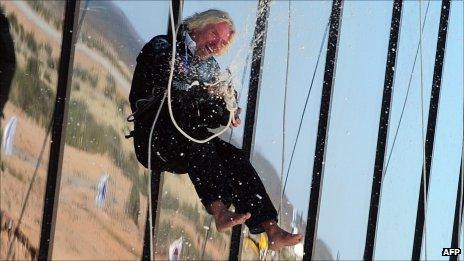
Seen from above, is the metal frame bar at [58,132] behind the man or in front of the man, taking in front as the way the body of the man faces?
behind

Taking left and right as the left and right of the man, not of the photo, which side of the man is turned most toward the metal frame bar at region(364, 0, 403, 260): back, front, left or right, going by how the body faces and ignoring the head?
left

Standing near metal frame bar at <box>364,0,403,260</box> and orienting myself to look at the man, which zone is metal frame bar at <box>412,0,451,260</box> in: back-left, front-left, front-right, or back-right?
back-left

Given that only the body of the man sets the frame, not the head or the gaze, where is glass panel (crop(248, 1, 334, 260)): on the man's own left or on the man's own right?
on the man's own left

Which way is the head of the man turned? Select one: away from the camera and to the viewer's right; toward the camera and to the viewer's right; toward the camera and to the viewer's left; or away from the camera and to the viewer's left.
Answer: toward the camera and to the viewer's right

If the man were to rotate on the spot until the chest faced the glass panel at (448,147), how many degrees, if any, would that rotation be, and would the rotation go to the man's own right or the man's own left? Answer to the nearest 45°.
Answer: approximately 90° to the man's own left
